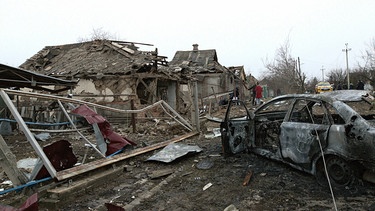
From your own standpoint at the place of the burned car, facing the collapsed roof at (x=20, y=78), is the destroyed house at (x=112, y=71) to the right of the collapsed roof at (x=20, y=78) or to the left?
right

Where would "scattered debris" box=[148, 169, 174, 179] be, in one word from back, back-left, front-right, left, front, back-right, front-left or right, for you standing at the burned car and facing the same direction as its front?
front-left

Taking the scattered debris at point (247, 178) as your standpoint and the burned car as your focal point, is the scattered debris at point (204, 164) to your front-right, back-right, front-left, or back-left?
back-left

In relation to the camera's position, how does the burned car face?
facing away from the viewer and to the left of the viewer

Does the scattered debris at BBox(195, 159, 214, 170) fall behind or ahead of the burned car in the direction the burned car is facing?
ahead

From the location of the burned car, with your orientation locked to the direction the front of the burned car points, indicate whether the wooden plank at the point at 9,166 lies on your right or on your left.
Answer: on your left

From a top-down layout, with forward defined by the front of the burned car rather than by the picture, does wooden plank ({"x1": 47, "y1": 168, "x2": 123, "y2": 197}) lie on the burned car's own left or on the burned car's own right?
on the burned car's own left

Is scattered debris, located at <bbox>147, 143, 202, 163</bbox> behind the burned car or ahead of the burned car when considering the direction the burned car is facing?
ahead
